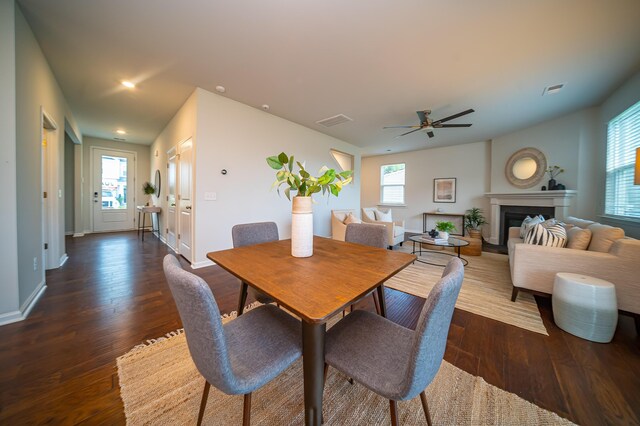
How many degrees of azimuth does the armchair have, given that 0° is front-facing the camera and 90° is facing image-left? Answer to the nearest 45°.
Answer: approximately 315°

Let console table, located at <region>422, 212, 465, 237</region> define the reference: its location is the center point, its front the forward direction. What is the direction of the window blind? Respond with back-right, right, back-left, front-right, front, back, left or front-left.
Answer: front-left

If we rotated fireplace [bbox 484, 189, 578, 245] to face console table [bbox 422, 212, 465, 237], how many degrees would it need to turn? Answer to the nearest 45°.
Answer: approximately 45° to its right

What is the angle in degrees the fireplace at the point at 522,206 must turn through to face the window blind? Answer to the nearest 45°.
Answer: approximately 90° to its left

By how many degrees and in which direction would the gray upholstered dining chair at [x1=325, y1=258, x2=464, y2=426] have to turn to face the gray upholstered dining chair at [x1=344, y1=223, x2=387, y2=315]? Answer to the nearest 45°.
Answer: approximately 45° to its right

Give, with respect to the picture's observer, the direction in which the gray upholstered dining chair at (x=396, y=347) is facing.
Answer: facing away from the viewer and to the left of the viewer

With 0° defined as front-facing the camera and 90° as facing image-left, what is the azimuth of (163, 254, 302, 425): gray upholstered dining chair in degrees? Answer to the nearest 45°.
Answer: approximately 225°

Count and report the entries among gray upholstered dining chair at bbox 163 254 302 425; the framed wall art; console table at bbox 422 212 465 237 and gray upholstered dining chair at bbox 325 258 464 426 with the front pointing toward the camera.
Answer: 2

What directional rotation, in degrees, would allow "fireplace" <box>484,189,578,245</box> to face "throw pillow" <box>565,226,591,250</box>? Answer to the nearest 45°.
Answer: approximately 45° to its left

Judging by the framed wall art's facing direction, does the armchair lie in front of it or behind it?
in front

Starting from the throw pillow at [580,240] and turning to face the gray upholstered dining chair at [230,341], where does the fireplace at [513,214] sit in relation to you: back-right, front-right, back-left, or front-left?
back-right
